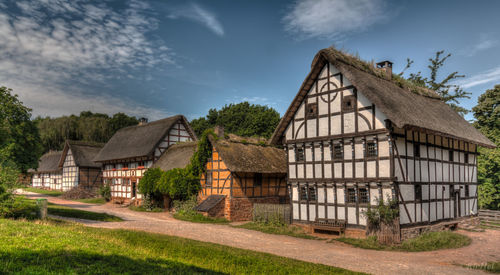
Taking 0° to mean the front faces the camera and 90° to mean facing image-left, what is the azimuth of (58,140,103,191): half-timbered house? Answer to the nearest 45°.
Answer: approximately 45°

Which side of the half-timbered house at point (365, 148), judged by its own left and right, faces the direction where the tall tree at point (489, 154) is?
back

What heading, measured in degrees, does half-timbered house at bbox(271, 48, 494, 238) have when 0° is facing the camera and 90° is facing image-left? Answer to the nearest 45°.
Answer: approximately 45°

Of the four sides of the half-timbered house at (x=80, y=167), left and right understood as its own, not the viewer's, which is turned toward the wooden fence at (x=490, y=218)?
left

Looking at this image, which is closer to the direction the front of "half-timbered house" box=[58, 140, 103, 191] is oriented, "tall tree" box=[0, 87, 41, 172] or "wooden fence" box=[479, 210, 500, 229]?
the tall tree

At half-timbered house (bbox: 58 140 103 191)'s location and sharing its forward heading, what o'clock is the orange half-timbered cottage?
The orange half-timbered cottage is roughly at 10 o'clock from the half-timbered house.

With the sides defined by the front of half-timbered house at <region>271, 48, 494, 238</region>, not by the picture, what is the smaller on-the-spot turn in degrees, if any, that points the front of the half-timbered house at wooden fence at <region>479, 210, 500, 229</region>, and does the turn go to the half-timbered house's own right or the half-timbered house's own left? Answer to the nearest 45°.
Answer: approximately 180°
